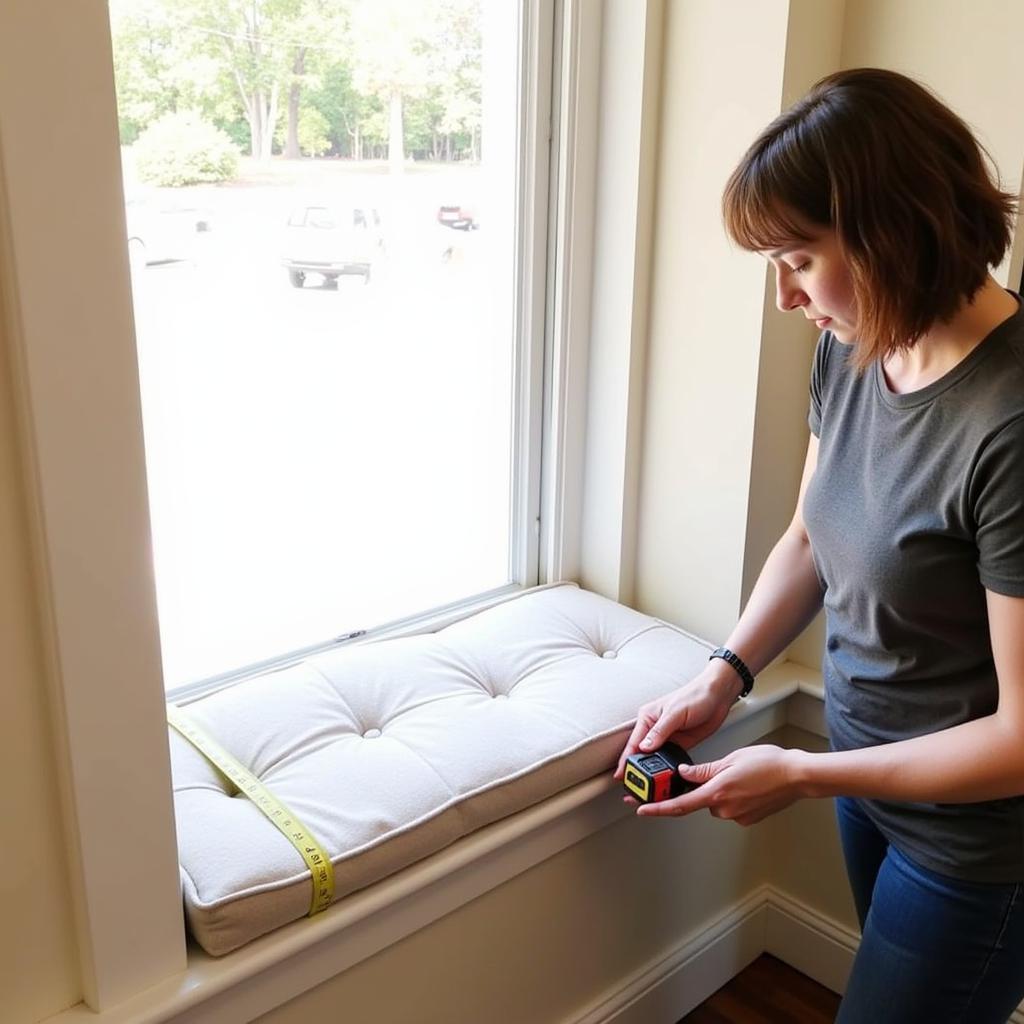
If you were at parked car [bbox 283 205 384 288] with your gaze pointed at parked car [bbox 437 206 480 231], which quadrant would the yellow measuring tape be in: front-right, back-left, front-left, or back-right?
back-right

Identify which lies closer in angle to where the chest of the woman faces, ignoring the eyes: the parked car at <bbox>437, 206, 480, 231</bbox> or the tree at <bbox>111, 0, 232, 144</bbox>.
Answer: the tree

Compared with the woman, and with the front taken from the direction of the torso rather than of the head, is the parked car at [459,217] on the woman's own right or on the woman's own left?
on the woman's own right

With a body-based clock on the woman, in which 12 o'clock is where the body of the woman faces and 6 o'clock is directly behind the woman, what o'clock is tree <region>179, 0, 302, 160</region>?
The tree is roughly at 2 o'clock from the woman.

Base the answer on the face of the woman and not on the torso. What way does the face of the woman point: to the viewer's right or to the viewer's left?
to the viewer's left

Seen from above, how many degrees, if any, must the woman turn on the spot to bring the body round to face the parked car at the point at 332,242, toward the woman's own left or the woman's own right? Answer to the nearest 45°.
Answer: approximately 90° to the woman's own right

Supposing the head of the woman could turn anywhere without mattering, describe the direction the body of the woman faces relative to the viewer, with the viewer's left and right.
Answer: facing the viewer and to the left of the viewer

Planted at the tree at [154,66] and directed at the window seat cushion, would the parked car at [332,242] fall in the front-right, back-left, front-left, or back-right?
front-left

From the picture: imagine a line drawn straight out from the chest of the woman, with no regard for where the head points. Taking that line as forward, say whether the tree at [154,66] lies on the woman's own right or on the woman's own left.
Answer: on the woman's own right

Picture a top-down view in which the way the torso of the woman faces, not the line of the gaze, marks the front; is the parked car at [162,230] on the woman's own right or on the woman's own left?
on the woman's own right
